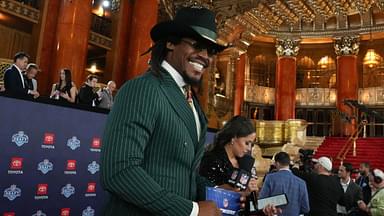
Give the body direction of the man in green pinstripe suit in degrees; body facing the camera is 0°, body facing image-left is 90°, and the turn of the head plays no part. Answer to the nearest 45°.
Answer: approximately 315°

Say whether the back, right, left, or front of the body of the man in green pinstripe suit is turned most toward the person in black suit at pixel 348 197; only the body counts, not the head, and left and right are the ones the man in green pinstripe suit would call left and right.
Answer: left

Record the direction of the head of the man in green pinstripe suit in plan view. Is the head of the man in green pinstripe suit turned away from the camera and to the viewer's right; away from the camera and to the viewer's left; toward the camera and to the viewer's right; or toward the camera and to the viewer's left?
toward the camera and to the viewer's right

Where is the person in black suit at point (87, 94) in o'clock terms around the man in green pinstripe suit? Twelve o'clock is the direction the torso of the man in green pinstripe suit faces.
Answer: The person in black suit is roughly at 7 o'clock from the man in green pinstripe suit.

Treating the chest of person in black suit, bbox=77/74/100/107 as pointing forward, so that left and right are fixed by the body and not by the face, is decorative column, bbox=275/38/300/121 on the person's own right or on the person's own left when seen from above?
on the person's own left

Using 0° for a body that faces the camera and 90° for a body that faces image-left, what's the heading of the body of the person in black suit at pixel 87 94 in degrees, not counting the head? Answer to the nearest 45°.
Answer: approximately 315°
